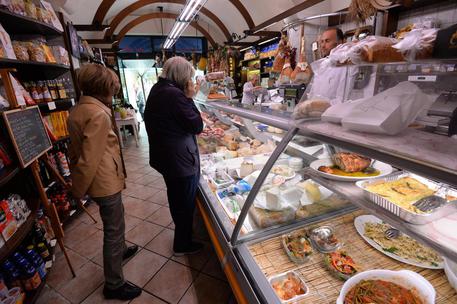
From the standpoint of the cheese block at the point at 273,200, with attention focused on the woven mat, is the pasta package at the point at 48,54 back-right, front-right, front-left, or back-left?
back-right

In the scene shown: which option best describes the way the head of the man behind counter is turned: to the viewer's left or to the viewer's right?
to the viewer's left

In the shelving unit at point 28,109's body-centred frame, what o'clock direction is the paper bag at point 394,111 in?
The paper bag is roughly at 1 o'clock from the shelving unit.

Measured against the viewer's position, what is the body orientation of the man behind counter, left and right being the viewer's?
facing the viewer and to the left of the viewer

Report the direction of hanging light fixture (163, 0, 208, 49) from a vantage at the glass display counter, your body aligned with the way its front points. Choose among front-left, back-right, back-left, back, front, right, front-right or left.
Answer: right

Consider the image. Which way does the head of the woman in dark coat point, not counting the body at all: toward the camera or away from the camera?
away from the camera

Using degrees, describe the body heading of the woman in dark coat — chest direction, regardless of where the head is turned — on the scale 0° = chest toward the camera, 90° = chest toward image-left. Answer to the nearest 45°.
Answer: approximately 225°

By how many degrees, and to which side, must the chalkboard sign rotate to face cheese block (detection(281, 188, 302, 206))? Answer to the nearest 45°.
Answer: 0° — it already faces it

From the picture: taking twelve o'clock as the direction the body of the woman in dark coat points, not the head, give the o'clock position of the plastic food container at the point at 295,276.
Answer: The plastic food container is roughly at 4 o'clock from the woman in dark coat.

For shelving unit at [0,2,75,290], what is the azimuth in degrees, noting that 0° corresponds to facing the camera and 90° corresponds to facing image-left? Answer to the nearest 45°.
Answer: approximately 315°

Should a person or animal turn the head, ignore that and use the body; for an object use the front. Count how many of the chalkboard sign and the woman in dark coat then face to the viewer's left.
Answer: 0

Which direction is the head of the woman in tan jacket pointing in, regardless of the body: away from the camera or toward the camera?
away from the camera

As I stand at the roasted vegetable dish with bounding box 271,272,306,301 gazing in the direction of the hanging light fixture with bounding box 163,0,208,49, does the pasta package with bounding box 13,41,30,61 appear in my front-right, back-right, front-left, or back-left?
front-left

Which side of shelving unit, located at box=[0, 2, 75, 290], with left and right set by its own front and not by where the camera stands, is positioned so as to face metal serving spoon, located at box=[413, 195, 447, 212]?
front
